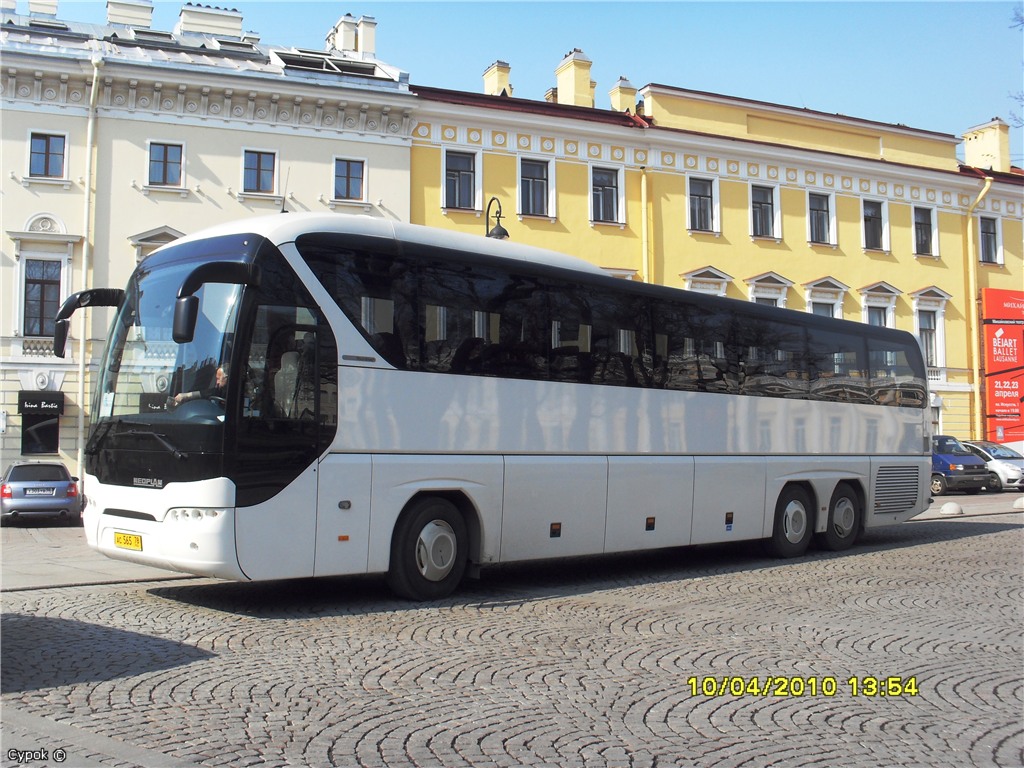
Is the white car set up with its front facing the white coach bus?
no

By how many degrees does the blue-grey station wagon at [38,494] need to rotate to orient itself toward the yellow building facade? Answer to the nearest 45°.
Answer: approximately 90° to its right

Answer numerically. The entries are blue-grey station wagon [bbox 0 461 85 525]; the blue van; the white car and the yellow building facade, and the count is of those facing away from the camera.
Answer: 1

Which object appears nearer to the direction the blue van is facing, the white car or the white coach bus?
the white coach bus

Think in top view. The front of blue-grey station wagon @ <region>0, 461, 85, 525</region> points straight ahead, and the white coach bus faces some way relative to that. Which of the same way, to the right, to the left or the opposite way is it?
to the left

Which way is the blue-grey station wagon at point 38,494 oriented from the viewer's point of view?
away from the camera

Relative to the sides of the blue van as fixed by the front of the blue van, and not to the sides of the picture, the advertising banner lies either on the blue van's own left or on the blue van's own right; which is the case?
on the blue van's own left

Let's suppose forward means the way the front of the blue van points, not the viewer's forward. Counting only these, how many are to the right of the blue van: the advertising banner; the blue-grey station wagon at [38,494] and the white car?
1

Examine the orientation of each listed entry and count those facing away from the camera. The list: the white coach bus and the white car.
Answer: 0

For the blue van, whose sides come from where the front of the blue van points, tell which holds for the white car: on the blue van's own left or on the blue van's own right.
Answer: on the blue van's own left

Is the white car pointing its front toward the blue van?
no

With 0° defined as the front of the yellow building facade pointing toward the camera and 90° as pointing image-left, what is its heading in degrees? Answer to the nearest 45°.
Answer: approximately 315°

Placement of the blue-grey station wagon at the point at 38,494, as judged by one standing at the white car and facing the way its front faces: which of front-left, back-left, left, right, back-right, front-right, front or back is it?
right

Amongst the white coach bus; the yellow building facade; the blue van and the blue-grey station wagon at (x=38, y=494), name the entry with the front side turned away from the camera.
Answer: the blue-grey station wagon

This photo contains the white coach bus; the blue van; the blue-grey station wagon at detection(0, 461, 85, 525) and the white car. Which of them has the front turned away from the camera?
the blue-grey station wagon

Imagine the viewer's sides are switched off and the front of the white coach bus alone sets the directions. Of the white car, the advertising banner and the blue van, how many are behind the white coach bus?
3

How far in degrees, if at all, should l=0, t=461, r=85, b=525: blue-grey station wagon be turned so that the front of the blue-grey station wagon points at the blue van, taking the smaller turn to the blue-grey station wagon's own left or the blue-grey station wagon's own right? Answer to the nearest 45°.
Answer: approximately 90° to the blue-grey station wagon's own right

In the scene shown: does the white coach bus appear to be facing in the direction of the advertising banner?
no

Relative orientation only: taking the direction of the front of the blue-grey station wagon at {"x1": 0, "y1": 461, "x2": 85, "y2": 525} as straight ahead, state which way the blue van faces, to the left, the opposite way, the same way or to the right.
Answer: the opposite way

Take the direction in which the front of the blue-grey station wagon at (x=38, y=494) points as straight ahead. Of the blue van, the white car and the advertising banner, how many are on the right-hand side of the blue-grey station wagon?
3
